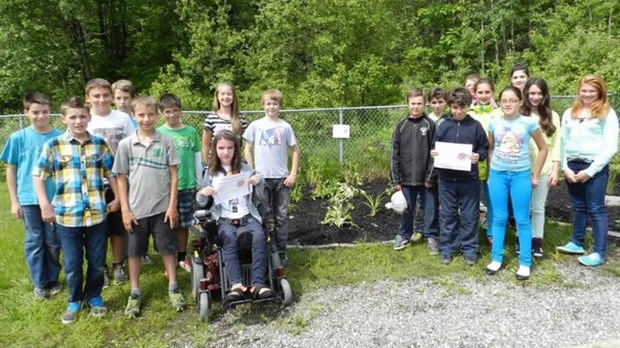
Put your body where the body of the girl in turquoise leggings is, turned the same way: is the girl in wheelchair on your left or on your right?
on your right

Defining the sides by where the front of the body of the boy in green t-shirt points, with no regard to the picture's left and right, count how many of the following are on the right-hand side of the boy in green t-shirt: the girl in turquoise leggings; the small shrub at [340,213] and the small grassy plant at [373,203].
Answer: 0

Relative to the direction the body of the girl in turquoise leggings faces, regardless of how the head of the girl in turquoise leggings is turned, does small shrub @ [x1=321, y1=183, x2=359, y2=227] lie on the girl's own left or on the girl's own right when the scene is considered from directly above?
on the girl's own right

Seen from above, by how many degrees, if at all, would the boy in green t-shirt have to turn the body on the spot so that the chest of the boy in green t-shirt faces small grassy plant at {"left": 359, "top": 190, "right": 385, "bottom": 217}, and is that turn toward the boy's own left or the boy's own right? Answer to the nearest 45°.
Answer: approximately 135° to the boy's own left

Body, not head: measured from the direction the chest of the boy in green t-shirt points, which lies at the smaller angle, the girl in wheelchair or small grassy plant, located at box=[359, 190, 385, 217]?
the girl in wheelchair

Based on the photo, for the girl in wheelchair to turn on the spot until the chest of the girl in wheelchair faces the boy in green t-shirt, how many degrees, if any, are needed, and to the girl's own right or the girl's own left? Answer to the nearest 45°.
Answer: approximately 135° to the girl's own right

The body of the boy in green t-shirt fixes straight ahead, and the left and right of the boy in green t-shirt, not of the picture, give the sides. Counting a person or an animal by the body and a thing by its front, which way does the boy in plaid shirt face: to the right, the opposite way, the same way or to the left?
the same way

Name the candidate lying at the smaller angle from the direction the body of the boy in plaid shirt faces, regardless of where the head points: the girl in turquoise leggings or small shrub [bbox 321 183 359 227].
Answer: the girl in turquoise leggings

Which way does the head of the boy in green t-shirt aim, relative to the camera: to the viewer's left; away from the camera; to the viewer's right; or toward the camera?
toward the camera

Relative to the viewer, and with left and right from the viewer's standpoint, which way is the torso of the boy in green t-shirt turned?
facing the viewer

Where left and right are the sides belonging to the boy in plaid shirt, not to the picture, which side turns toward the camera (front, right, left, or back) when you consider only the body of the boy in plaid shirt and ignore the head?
front

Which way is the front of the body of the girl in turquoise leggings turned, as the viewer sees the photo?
toward the camera

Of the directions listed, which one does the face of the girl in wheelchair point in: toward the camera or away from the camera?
toward the camera

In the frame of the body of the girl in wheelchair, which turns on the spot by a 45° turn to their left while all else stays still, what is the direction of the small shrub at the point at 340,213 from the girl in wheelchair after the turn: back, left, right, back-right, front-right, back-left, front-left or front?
left

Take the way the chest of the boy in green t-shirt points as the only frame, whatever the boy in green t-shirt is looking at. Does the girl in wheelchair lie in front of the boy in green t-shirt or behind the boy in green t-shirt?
in front

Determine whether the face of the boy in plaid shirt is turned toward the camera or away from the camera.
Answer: toward the camera

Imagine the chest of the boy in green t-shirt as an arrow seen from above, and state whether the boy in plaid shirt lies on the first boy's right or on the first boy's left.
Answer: on the first boy's right

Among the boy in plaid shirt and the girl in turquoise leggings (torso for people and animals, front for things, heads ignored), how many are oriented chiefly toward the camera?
2
